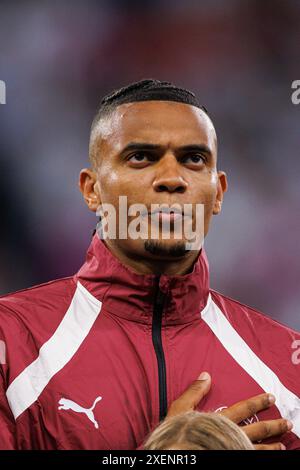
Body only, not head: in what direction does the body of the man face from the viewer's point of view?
toward the camera

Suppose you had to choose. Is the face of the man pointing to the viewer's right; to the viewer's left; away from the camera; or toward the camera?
toward the camera
